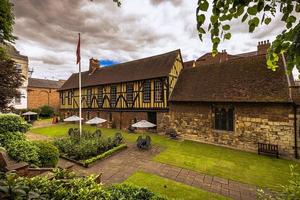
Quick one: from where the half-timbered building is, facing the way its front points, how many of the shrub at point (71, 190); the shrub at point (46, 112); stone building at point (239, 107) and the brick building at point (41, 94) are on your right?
2

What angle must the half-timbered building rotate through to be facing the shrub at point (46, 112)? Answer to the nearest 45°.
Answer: approximately 90° to its right

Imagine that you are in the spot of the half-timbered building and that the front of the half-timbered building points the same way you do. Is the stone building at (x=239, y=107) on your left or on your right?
on your left

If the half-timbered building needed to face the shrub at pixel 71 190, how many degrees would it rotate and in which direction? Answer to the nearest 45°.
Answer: approximately 45° to its left

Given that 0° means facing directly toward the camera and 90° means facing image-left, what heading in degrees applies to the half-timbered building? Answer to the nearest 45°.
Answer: approximately 45°

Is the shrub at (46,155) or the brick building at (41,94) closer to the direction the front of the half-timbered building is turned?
the shrub

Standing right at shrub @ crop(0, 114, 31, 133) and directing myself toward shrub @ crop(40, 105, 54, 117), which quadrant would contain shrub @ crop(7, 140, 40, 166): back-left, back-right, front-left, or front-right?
back-right

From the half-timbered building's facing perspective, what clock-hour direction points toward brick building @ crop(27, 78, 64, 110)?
The brick building is roughly at 3 o'clock from the half-timbered building.

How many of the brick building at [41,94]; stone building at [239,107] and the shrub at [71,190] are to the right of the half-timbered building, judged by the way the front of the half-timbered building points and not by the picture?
1

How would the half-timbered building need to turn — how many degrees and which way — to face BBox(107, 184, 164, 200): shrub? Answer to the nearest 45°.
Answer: approximately 45° to its left

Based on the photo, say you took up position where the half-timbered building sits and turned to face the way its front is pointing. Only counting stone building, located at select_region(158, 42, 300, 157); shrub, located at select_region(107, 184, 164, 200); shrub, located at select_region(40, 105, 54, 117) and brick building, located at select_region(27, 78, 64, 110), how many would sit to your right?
2
